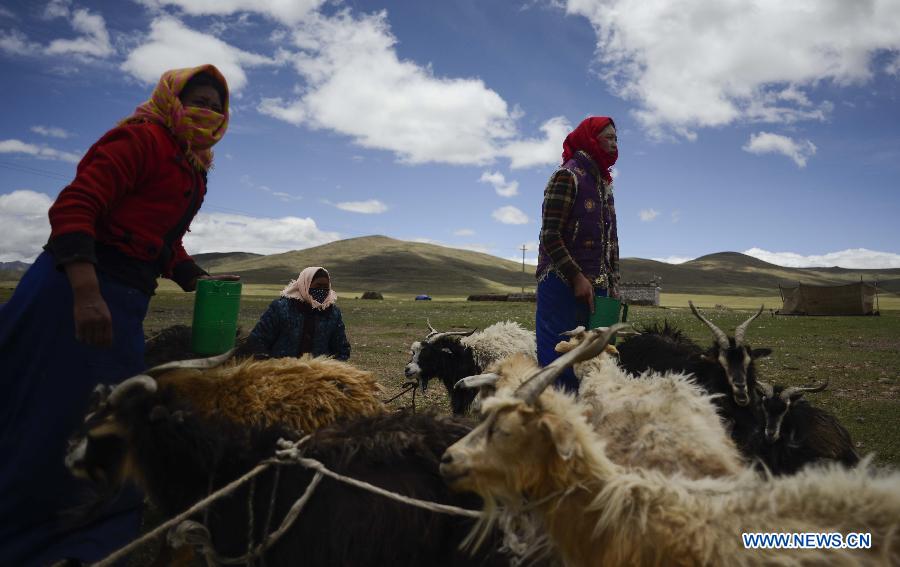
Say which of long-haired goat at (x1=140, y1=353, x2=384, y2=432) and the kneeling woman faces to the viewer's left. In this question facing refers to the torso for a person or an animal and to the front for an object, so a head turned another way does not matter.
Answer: the long-haired goat

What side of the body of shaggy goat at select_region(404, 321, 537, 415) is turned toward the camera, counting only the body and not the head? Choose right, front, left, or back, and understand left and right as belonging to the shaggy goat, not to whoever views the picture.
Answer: left

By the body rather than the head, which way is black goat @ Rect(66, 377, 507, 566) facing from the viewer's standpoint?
to the viewer's left

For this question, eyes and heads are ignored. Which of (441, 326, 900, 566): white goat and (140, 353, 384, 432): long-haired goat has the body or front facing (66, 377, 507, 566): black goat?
the white goat

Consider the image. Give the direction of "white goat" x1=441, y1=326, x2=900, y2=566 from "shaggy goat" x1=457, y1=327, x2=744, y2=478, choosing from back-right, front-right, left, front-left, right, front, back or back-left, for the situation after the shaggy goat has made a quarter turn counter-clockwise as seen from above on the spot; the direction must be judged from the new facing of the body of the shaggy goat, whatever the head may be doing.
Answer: front

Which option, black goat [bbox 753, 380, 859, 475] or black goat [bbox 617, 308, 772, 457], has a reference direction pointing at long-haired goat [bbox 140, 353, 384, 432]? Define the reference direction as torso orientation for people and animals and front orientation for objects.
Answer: black goat [bbox 753, 380, 859, 475]

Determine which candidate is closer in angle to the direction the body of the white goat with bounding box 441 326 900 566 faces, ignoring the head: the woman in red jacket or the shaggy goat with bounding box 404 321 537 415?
the woman in red jacket

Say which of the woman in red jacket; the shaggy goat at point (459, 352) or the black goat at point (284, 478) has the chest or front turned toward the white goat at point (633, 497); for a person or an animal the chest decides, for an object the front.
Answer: the woman in red jacket

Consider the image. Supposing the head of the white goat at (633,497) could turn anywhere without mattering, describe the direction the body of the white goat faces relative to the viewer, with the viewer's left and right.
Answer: facing to the left of the viewer

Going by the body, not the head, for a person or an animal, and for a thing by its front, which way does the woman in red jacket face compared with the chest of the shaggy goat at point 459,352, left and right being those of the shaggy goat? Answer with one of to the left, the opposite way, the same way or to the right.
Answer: the opposite way

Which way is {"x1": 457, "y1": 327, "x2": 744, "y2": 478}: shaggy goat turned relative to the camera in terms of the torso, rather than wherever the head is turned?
to the viewer's left

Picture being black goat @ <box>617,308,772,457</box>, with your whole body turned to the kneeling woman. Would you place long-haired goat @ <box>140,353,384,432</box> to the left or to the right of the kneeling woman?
left
